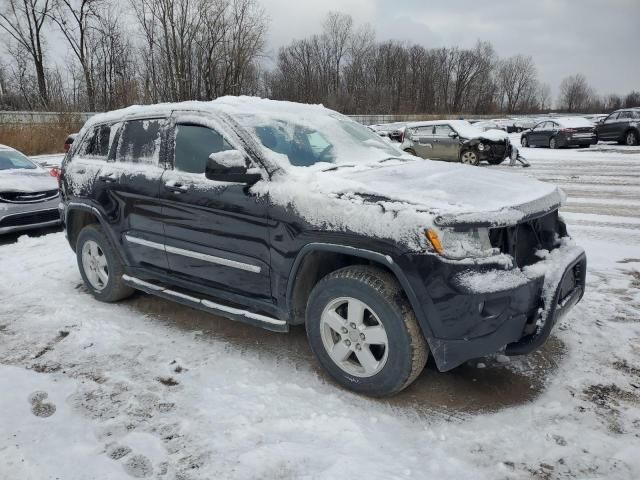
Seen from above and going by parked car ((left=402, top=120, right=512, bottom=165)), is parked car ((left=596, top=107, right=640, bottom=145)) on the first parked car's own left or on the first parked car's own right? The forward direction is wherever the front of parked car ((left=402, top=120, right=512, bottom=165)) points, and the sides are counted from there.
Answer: on the first parked car's own left

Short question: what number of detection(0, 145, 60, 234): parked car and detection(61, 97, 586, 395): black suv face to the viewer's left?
0

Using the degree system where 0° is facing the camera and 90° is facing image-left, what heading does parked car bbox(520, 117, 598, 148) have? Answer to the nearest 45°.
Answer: approximately 135°

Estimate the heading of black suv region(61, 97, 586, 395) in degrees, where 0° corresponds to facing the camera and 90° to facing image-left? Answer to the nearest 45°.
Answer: approximately 315°

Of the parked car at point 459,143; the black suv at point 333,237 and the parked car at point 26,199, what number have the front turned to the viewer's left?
0

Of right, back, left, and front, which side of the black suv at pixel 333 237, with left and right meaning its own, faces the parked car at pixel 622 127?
left

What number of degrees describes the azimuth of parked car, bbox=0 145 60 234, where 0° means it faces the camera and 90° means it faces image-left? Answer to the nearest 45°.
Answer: approximately 315°

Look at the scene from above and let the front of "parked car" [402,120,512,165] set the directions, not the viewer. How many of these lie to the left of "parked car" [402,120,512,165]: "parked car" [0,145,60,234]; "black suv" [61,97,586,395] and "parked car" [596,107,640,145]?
1

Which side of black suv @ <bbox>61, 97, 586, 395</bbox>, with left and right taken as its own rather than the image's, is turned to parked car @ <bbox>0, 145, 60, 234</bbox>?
back

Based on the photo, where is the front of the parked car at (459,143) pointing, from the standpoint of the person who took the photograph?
facing the viewer and to the right of the viewer
